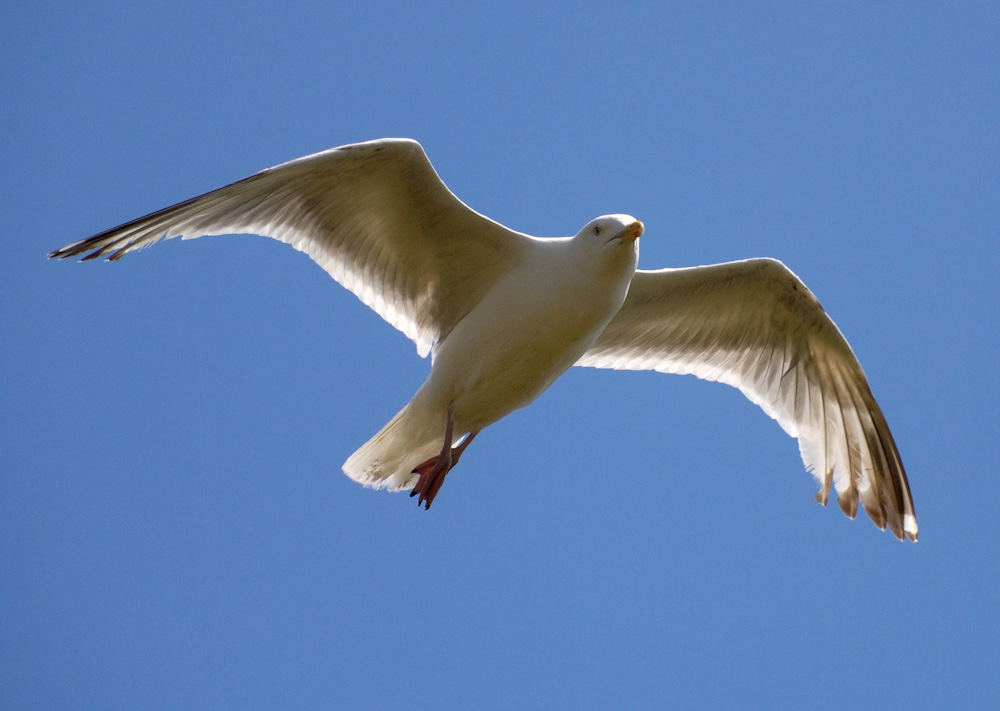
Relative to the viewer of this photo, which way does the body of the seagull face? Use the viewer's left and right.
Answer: facing the viewer and to the right of the viewer
